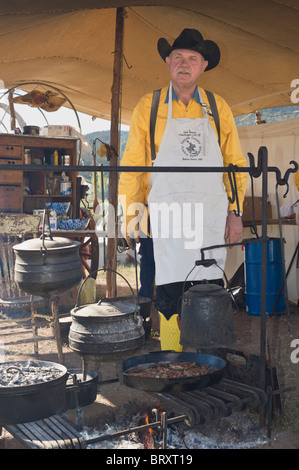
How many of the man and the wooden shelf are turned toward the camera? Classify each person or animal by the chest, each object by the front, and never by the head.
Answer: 2

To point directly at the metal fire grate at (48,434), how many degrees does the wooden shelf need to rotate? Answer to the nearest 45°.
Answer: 0° — it already faces it

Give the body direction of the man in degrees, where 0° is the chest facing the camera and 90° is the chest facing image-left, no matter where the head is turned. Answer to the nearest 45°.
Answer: approximately 0°

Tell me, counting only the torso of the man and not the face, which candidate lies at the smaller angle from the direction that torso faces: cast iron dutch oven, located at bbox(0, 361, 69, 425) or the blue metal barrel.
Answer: the cast iron dutch oven

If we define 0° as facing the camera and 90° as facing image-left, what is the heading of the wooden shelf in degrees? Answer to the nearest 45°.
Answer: approximately 0°

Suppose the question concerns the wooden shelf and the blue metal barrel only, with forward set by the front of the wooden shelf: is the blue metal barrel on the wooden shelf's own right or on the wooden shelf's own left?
on the wooden shelf's own left

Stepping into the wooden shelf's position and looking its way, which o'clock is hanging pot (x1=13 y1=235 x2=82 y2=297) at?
The hanging pot is roughly at 12 o'clock from the wooden shelf.
